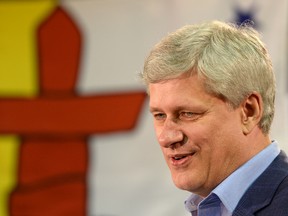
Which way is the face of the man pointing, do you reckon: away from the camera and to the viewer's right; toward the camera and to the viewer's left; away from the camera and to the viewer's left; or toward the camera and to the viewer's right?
toward the camera and to the viewer's left

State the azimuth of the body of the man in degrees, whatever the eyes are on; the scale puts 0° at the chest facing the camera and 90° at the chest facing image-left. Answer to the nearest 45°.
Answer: approximately 45°
